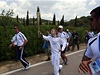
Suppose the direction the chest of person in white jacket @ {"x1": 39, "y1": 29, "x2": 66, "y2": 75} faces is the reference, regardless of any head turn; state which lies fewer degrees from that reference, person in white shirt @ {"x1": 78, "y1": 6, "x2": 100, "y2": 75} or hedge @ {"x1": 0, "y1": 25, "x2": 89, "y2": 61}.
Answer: the person in white shirt

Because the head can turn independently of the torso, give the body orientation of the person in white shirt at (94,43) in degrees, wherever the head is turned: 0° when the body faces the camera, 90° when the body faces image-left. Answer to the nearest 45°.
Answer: approximately 45°

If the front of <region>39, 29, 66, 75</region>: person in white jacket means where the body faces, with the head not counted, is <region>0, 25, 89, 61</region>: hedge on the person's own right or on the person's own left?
on the person's own right

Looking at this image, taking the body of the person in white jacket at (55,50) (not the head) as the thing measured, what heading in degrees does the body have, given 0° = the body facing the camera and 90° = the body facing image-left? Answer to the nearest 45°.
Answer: approximately 45°

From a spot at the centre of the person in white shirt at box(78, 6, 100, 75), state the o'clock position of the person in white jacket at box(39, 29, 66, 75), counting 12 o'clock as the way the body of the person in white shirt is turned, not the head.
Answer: The person in white jacket is roughly at 4 o'clock from the person in white shirt.
